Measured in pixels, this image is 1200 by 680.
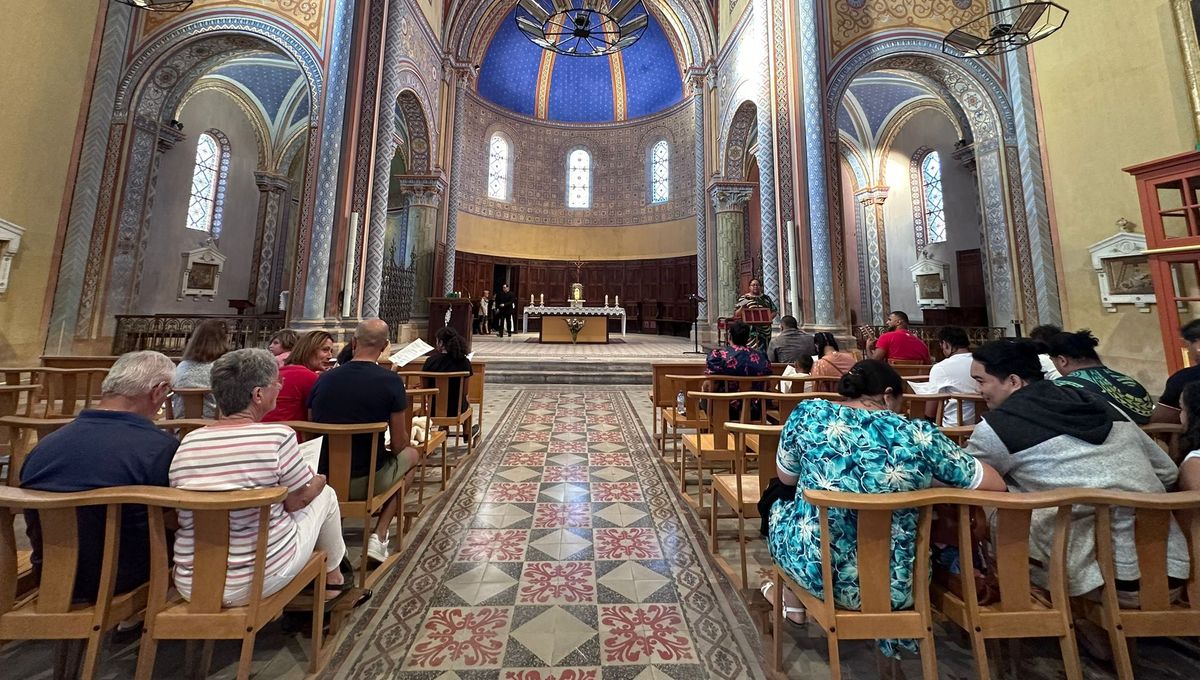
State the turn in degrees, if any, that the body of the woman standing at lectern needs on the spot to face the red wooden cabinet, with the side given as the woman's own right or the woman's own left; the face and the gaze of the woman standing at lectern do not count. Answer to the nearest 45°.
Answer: approximately 90° to the woman's own left

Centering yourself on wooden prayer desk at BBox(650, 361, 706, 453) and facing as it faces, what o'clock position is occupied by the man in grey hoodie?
The man in grey hoodie is roughly at 5 o'clock from the wooden prayer desk.

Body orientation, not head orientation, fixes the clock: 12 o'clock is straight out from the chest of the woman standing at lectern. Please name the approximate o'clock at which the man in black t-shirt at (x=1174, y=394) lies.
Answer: The man in black t-shirt is roughly at 11 o'clock from the woman standing at lectern.

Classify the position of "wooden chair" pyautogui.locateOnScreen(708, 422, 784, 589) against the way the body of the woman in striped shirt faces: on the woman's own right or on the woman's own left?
on the woman's own right

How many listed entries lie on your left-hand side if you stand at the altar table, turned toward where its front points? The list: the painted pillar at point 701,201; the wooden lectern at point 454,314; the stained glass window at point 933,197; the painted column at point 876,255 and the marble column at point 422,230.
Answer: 3

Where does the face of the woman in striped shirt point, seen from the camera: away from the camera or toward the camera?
away from the camera

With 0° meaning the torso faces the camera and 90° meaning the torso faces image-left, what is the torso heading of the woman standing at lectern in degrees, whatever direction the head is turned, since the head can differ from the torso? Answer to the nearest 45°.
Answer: approximately 0°

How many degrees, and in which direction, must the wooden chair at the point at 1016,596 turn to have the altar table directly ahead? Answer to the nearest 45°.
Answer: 0° — it already faces it

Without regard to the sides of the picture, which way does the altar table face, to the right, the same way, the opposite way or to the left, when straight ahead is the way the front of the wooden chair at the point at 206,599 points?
the opposite way

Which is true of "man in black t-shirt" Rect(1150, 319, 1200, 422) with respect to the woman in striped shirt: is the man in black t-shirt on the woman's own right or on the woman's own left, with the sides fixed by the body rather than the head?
on the woman's own right

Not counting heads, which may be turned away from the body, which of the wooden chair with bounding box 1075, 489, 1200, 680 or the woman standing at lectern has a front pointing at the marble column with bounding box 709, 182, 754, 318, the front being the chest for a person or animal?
the wooden chair

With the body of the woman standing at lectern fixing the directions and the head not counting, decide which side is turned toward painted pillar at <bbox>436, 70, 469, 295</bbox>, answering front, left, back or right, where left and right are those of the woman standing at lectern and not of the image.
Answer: right

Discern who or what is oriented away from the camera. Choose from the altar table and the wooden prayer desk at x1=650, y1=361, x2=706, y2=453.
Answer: the wooden prayer desk

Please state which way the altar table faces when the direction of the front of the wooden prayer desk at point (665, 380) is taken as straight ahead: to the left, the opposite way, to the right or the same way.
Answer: the opposite way

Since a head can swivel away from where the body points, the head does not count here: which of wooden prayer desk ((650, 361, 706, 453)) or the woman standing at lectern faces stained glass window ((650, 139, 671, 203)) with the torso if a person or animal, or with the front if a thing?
the wooden prayer desk

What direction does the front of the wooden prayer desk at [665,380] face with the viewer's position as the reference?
facing away from the viewer

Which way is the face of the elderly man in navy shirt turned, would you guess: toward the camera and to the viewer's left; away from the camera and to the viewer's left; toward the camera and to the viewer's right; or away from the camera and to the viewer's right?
away from the camera and to the viewer's right
